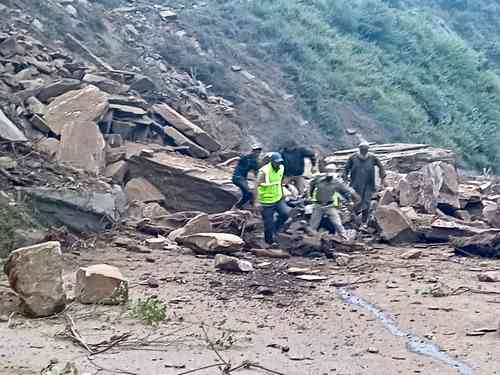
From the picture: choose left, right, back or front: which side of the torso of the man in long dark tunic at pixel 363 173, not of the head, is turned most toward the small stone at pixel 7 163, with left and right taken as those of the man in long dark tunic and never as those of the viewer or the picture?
right

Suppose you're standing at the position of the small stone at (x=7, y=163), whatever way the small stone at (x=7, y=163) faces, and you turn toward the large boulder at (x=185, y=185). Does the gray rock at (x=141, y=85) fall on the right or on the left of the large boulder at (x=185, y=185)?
left

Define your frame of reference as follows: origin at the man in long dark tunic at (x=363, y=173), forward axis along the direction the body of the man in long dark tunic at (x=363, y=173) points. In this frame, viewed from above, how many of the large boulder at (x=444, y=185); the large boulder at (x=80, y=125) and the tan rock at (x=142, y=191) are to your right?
2

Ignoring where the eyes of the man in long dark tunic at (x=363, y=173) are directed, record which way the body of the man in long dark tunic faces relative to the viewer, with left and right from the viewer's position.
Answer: facing the viewer

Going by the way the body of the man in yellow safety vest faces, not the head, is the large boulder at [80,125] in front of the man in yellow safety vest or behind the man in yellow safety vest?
behind

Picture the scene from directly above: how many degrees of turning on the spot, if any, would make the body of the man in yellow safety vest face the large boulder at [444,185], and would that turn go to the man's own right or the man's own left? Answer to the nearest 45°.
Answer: approximately 90° to the man's own left

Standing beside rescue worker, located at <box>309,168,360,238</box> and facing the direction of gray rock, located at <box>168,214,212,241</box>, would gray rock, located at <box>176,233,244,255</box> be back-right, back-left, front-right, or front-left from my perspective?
front-left
